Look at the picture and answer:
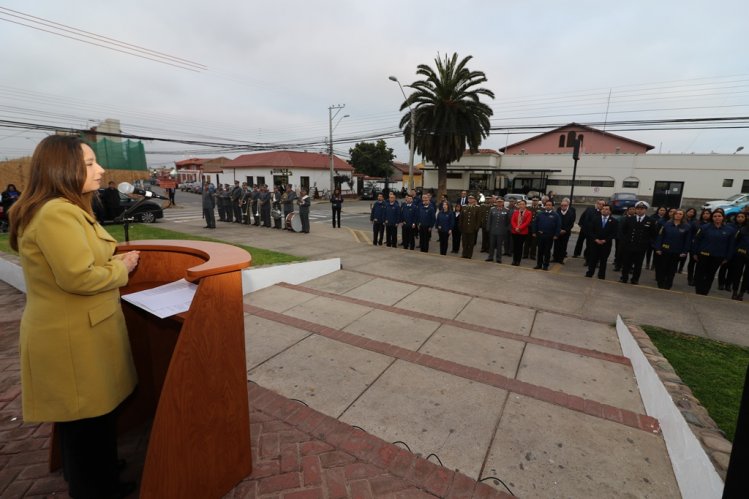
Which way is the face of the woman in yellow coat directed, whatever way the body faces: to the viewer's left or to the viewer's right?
to the viewer's right

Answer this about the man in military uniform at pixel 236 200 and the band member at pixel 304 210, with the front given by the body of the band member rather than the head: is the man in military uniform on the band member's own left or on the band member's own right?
on the band member's own right

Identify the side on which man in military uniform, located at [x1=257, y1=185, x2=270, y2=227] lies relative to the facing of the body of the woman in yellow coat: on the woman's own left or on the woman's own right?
on the woman's own left

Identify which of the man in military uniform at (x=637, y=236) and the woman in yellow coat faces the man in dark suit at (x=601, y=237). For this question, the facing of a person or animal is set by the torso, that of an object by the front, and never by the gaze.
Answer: the woman in yellow coat

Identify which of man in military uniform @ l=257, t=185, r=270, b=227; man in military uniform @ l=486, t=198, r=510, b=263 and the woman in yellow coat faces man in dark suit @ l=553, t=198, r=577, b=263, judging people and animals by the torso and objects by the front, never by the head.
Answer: the woman in yellow coat

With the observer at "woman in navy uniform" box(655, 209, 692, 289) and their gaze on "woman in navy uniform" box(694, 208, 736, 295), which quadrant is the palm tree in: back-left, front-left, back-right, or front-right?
back-left

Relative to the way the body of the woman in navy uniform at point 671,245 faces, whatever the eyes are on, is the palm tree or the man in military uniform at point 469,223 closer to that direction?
the man in military uniform

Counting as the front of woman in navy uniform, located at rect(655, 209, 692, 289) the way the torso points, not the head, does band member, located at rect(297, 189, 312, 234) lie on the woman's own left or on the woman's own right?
on the woman's own right

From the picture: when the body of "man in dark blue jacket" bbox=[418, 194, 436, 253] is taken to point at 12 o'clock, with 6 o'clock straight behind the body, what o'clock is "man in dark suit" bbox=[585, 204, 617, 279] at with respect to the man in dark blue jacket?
The man in dark suit is roughly at 10 o'clock from the man in dark blue jacket.

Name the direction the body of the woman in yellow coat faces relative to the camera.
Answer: to the viewer's right
